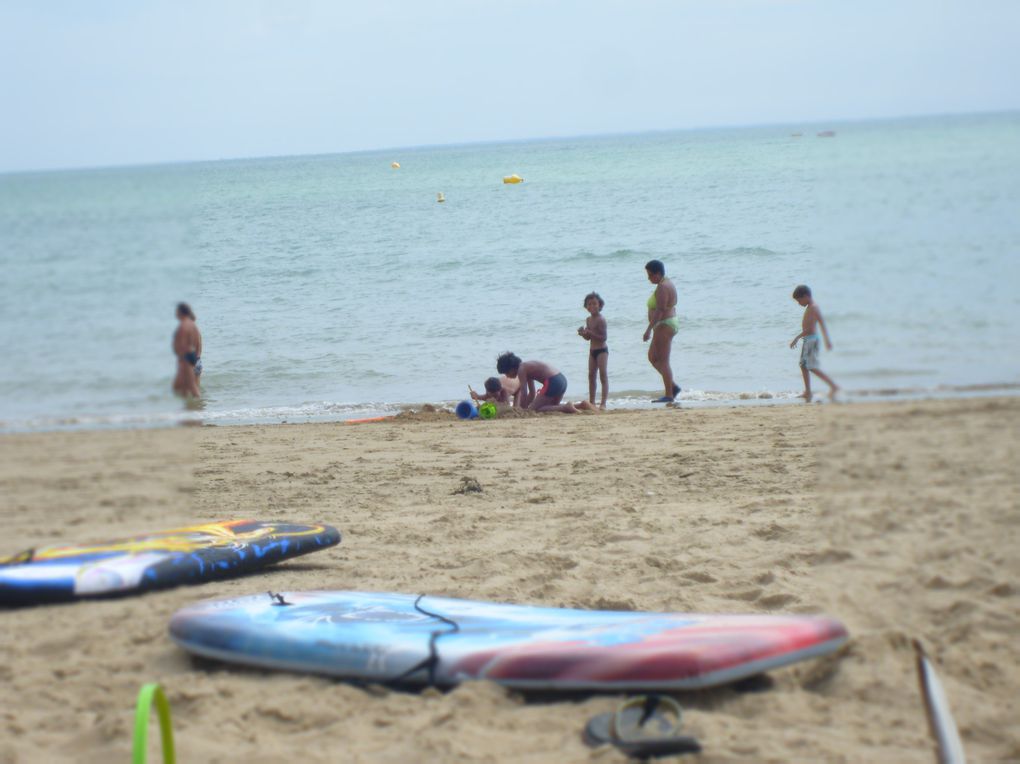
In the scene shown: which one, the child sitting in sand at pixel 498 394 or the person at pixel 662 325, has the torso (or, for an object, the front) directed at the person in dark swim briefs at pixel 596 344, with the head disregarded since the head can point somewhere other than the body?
the person at pixel 662 325

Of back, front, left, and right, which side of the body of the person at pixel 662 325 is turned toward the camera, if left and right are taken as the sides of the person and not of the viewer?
left

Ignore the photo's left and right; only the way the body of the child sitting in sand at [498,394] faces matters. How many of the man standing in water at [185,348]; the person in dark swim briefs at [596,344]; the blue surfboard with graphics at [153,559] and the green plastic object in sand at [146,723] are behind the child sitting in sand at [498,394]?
1

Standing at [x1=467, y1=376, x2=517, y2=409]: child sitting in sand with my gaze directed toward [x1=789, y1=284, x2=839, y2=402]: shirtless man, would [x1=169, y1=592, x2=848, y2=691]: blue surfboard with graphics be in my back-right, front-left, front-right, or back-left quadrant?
front-right

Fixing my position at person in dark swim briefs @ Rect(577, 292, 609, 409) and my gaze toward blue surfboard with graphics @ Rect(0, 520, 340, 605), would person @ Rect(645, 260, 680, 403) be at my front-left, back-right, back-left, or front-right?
back-left
